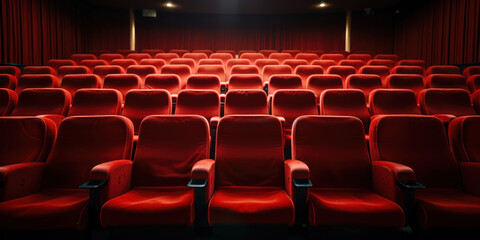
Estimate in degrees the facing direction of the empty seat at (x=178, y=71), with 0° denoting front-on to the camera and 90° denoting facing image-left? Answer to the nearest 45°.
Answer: approximately 0°

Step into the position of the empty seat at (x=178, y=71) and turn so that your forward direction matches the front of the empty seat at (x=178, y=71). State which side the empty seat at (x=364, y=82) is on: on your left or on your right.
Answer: on your left

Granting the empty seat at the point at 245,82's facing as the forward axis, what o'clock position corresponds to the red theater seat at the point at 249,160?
The red theater seat is roughly at 12 o'clock from the empty seat.

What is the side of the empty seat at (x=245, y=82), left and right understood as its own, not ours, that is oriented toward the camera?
front

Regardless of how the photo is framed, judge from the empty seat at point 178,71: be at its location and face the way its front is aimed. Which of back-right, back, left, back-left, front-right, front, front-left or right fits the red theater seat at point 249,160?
front

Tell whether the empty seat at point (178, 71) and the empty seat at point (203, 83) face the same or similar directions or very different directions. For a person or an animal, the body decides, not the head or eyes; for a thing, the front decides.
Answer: same or similar directions

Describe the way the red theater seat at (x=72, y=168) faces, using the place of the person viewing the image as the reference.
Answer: facing the viewer and to the left of the viewer

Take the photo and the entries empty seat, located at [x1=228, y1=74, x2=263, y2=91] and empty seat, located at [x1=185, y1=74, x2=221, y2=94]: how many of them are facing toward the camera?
2

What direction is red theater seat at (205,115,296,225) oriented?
toward the camera

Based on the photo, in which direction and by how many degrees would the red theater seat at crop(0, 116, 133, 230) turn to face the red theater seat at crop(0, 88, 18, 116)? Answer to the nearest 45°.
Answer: approximately 135° to its right
